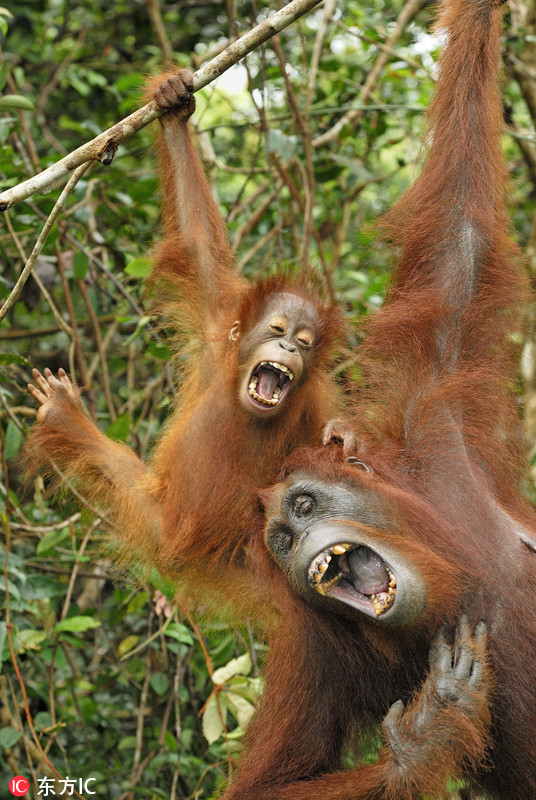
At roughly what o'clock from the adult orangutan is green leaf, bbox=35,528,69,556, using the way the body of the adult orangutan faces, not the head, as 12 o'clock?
The green leaf is roughly at 4 o'clock from the adult orangutan.

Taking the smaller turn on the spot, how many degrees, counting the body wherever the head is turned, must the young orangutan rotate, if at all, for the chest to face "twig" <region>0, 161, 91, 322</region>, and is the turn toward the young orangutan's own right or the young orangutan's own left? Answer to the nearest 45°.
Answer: approximately 45° to the young orangutan's own right

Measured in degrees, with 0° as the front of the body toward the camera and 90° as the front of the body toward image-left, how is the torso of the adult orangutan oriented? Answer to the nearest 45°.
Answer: approximately 0°

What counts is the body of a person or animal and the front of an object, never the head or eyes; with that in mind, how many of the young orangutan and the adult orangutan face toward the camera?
2

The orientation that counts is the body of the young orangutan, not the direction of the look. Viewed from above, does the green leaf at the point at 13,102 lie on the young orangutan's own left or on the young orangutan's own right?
on the young orangutan's own right

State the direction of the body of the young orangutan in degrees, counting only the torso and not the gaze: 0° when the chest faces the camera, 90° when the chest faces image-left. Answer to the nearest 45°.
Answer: approximately 0°
